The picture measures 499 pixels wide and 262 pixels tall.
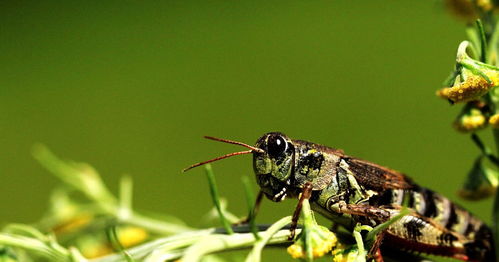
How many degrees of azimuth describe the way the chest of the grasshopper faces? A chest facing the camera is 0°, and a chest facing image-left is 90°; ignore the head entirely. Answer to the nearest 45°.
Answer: approximately 90°
